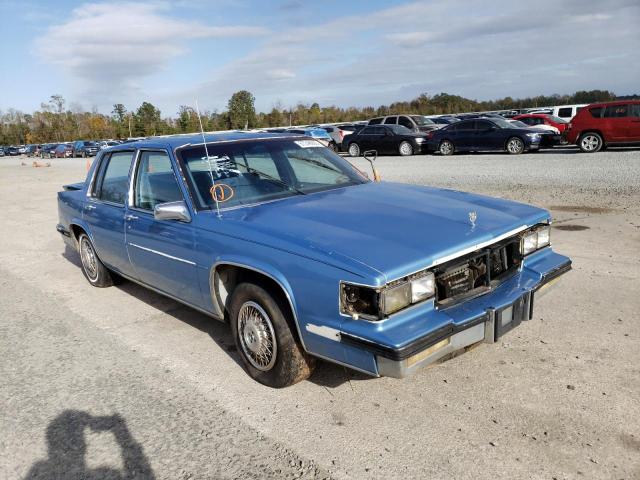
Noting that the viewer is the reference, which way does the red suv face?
facing to the right of the viewer

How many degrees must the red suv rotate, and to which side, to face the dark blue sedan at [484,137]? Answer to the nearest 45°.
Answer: approximately 180°

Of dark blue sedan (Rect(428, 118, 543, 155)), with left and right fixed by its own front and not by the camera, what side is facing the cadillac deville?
right

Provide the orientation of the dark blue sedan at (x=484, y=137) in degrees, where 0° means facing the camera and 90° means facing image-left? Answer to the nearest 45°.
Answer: approximately 270°

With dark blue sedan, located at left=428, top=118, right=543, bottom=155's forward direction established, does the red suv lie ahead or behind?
ahead

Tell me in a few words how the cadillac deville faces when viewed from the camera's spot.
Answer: facing the viewer and to the right of the viewer

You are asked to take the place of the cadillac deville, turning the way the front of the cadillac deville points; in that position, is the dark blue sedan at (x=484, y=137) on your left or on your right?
on your left
